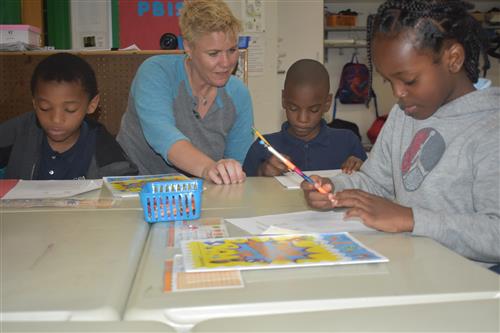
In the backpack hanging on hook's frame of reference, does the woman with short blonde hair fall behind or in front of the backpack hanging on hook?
in front

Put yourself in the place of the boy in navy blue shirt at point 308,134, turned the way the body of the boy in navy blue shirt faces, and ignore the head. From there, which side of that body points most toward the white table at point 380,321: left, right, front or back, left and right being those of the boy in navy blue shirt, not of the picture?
front

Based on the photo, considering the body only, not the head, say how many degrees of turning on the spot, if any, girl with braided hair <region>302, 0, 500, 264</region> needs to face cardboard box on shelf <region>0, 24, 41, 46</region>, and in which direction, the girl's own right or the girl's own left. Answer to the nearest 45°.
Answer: approximately 90° to the girl's own right

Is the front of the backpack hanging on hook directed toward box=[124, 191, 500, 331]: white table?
yes

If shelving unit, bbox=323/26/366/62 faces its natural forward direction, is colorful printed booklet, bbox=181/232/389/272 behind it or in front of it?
in front

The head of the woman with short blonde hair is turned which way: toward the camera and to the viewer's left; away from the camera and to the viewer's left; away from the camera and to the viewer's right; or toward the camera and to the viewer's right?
toward the camera and to the viewer's right

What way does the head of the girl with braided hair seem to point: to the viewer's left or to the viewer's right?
to the viewer's left

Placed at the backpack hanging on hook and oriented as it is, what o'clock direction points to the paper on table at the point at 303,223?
The paper on table is roughly at 12 o'clock from the backpack hanging on hook.

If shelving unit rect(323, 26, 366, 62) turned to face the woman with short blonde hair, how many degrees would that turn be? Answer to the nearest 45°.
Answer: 0° — it already faces them
